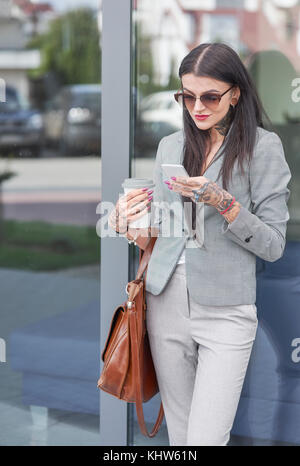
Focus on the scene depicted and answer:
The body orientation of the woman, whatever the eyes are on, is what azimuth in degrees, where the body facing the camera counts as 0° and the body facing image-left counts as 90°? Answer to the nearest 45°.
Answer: approximately 45°

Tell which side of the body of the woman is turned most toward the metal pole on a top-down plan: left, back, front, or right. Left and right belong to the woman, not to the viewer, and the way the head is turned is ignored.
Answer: right
